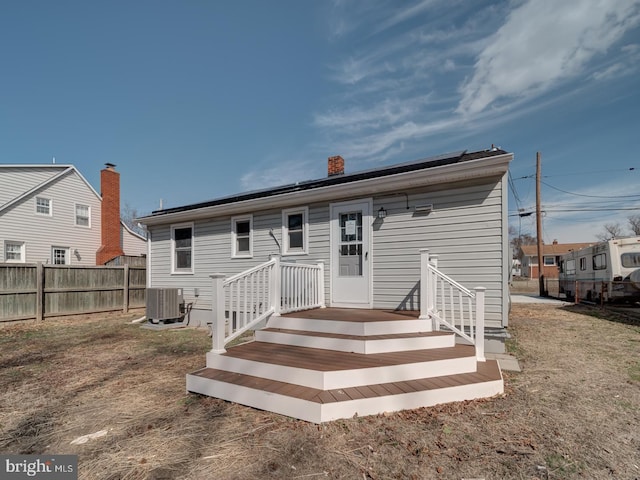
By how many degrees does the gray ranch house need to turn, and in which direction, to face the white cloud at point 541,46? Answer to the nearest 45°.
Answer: approximately 180°

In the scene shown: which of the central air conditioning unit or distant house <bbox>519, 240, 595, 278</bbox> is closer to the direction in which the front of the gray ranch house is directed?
the central air conditioning unit

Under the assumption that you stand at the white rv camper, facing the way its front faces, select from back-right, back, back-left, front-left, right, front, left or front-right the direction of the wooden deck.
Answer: back-left

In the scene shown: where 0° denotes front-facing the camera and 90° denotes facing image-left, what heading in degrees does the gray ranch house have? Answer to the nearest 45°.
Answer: approximately 45°
